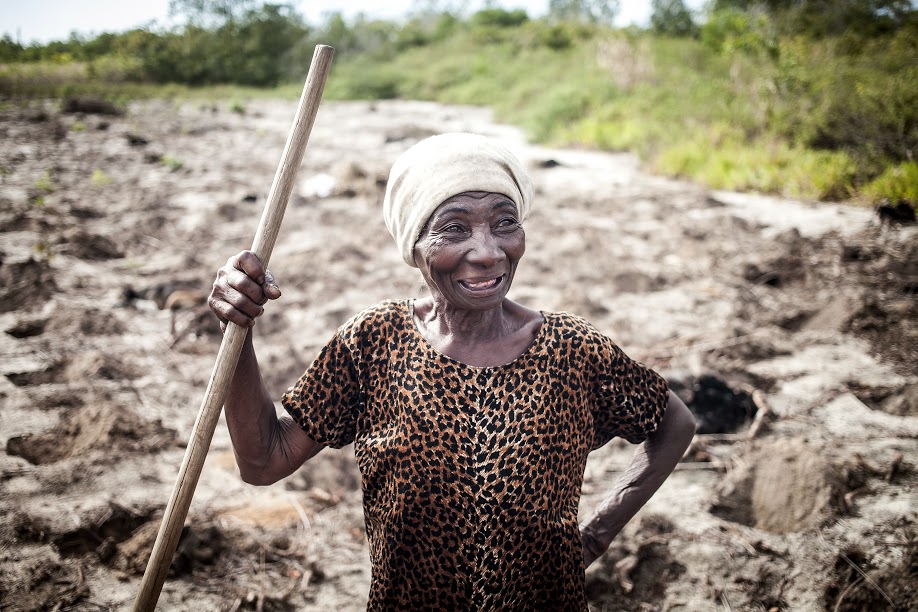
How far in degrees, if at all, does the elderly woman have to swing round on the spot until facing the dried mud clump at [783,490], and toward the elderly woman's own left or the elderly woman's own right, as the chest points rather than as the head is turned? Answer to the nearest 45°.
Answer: approximately 135° to the elderly woman's own left

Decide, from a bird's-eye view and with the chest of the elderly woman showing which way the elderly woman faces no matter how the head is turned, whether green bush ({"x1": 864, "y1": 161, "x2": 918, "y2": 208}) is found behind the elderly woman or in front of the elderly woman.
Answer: behind

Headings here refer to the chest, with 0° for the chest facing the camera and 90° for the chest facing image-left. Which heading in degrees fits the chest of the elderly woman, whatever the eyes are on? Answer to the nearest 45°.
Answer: approximately 0°

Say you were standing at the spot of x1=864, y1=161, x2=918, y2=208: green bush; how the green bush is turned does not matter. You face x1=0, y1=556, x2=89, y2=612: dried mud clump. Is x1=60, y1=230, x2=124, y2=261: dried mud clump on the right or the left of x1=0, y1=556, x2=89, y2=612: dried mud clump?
right

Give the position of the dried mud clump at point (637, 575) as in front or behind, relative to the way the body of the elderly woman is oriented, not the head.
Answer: behind

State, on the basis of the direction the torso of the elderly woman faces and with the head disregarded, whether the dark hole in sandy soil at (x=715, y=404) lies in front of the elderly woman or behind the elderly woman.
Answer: behind

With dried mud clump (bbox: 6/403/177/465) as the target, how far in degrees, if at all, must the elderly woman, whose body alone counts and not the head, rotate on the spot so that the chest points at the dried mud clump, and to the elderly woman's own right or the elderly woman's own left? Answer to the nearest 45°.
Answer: approximately 135° to the elderly woman's own right

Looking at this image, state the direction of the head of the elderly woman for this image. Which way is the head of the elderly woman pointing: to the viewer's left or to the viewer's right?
to the viewer's right
